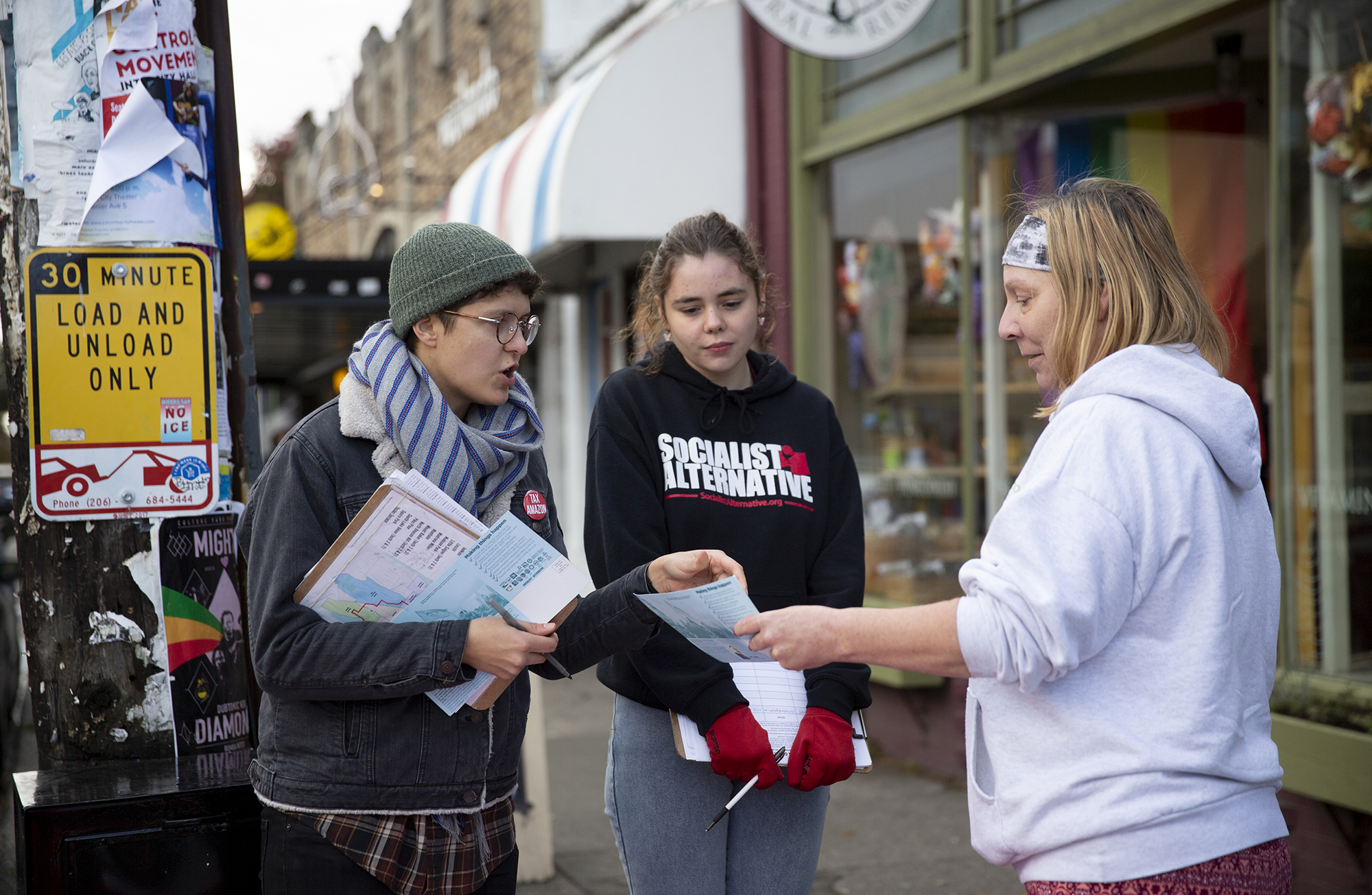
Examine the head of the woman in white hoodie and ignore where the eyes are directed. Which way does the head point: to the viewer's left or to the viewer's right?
to the viewer's left

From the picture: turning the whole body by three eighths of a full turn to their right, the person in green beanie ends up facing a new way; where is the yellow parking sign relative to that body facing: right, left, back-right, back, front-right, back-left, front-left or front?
front-right

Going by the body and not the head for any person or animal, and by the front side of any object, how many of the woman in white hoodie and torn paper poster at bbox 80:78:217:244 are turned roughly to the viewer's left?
1

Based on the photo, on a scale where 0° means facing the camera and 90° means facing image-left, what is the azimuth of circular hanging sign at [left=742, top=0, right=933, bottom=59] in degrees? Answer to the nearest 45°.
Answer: approximately 0°

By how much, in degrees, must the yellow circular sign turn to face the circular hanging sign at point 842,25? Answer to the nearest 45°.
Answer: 0° — it already faces it
